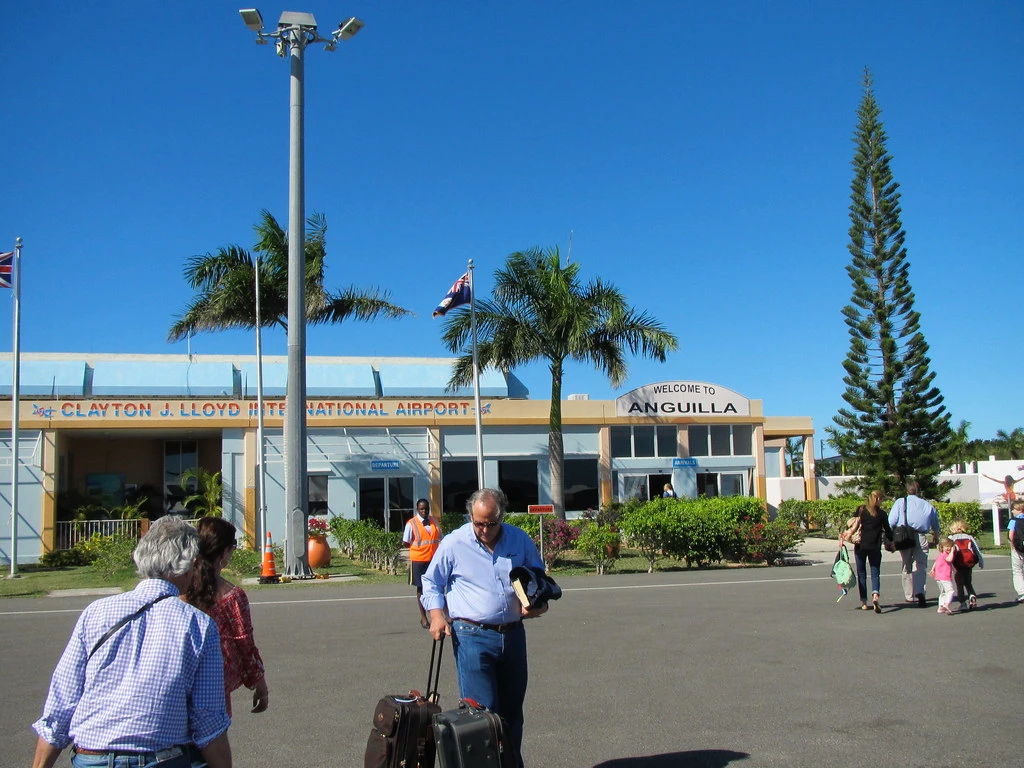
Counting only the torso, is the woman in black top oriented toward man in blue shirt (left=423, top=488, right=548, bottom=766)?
no

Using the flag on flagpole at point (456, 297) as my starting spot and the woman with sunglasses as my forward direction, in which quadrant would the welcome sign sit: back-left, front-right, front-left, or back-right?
back-left

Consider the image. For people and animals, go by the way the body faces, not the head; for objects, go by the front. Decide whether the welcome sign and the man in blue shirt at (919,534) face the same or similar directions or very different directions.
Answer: very different directions

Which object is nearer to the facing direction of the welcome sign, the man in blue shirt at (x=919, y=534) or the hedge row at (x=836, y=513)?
the man in blue shirt

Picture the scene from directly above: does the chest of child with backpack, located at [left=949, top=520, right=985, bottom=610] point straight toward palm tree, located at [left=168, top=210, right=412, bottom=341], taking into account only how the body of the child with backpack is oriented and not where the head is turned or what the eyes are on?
no

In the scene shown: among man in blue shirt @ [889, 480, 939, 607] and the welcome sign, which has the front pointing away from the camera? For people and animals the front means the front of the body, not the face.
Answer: the man in blue shirt

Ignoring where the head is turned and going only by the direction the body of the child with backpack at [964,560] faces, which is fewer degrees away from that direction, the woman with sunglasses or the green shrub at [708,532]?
the green shrub

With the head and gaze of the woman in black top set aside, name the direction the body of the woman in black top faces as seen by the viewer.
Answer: away from the camera

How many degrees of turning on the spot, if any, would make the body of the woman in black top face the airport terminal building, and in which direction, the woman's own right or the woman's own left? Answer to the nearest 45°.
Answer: approximately 45° to the woman's own left

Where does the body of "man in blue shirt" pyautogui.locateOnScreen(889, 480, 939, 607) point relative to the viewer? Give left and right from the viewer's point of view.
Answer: facing away from the viewer

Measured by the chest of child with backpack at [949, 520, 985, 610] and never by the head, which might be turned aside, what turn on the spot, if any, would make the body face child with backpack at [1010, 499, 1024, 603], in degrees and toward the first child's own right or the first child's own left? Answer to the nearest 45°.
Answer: approximately 45° to the first child's own right

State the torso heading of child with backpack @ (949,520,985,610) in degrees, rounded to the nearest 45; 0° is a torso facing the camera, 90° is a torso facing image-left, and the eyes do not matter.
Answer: approximately 180°

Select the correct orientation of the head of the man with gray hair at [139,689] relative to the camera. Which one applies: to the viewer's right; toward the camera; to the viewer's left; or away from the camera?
away from the camera

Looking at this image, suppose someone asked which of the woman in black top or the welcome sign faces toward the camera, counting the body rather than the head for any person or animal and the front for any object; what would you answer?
the welcome sign

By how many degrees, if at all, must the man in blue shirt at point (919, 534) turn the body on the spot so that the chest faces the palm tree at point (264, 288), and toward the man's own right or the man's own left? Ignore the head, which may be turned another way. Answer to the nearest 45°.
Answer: approximately 45° to the man's own left

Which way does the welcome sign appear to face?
toward the camera

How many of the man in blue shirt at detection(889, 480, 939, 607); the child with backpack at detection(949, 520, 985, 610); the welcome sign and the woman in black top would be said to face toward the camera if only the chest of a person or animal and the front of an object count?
1
